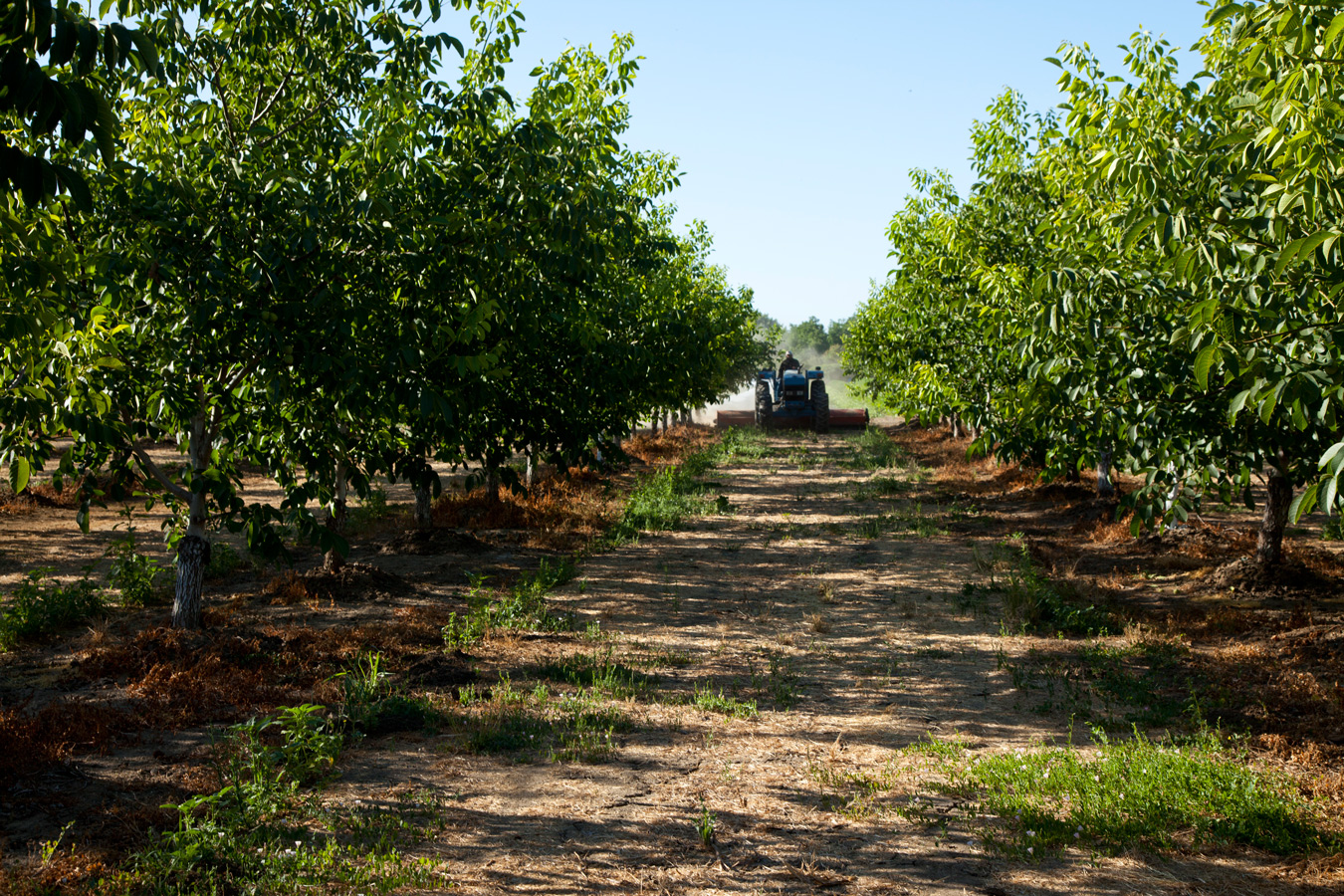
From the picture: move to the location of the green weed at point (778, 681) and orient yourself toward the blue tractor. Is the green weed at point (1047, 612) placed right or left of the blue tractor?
right

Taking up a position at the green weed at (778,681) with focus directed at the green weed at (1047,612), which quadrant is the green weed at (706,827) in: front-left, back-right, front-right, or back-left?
back-right

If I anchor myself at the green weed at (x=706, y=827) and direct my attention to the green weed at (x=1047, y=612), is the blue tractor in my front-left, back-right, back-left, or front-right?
front-left

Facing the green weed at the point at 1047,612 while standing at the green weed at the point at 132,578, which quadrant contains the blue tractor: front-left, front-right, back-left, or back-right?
front-left

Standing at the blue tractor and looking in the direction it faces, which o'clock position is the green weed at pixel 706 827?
The green weed is roughly at 12 o'clock from the blue tractor.

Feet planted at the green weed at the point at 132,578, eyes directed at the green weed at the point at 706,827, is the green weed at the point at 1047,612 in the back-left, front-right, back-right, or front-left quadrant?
front-left

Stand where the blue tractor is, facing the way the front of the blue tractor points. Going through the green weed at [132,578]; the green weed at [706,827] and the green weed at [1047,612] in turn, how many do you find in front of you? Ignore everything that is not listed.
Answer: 3

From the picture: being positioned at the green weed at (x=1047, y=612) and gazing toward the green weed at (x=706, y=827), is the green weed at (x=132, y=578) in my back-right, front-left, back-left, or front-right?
front-right

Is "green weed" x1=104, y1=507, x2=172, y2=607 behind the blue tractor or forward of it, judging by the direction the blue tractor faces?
forward

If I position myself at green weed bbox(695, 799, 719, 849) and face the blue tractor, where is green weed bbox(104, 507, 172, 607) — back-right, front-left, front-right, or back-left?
front-left

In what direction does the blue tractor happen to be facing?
toward the camera

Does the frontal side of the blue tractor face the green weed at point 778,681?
yes

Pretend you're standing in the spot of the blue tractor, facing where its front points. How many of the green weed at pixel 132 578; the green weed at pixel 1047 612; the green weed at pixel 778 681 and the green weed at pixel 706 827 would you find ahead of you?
4
